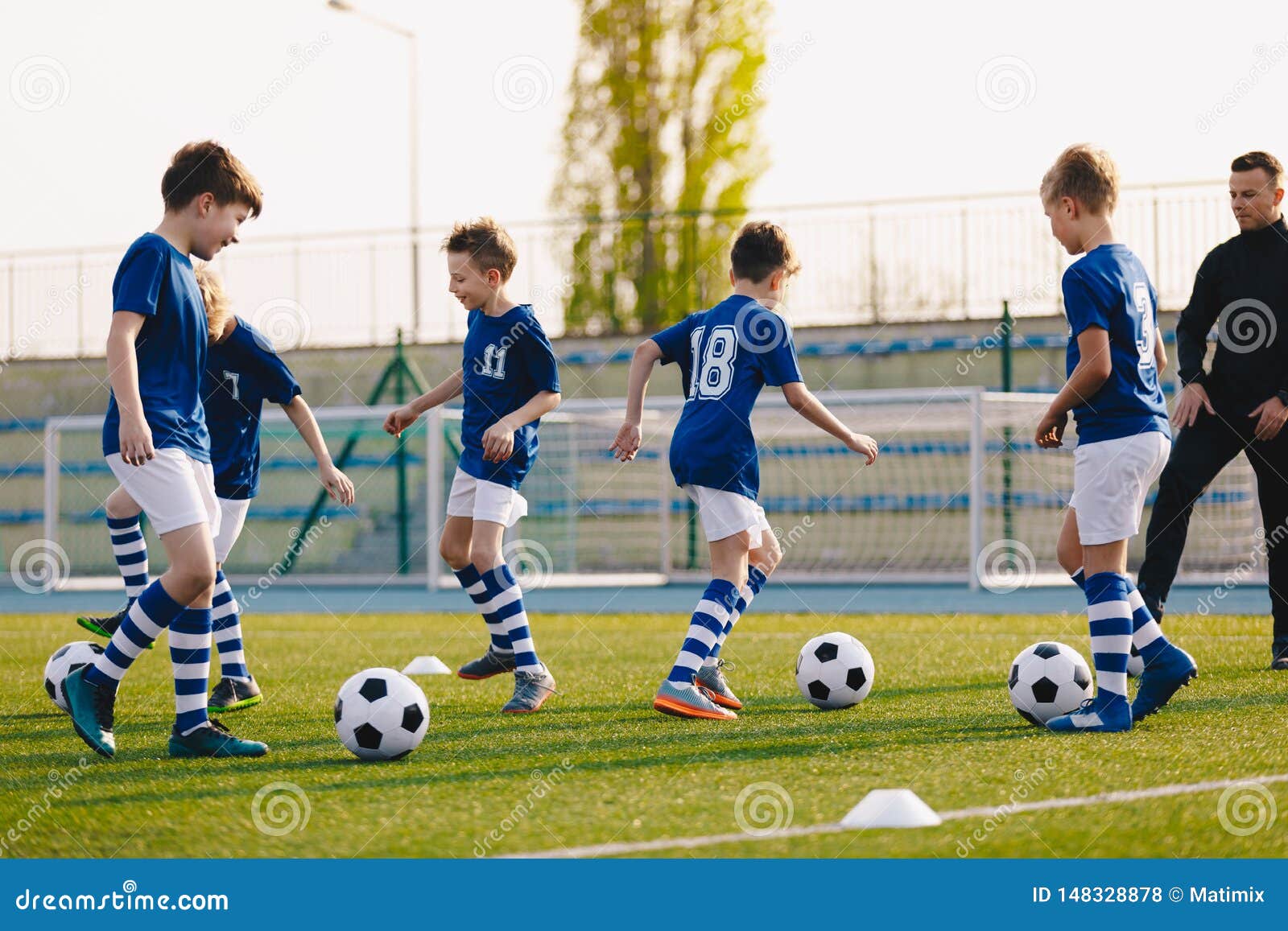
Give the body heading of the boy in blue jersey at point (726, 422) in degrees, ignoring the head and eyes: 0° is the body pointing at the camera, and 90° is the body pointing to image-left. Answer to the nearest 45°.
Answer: approximately 225°

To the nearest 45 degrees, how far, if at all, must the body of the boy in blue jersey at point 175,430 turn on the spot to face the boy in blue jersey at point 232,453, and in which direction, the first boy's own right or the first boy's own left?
approximately 90° to the first boy's own left

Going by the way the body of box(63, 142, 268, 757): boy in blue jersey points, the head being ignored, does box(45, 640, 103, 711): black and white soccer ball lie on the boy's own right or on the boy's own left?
on the boy's own left

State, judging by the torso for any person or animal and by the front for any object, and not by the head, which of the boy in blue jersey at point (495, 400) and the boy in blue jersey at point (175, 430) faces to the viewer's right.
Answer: the boy in blue jersey at point (175, 430)

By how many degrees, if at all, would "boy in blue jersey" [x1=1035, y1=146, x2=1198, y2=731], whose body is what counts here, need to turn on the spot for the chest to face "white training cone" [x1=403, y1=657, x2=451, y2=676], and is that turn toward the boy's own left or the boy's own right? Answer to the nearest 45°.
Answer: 0° — they already face it

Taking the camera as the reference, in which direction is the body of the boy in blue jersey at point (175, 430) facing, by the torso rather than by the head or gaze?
to the viewer's right

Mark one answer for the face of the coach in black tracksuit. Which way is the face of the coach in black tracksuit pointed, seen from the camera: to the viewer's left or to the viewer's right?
to the viewer's left

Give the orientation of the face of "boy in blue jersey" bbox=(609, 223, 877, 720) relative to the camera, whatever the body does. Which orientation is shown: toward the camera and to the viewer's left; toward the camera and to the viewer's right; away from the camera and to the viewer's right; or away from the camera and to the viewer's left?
away from the camera and to the viewer's right

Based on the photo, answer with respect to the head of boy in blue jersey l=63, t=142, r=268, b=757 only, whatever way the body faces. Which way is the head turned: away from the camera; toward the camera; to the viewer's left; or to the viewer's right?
to the viewer's right

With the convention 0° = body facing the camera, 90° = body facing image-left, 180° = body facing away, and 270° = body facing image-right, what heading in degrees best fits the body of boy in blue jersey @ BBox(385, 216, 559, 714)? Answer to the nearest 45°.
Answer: approximately 45°
